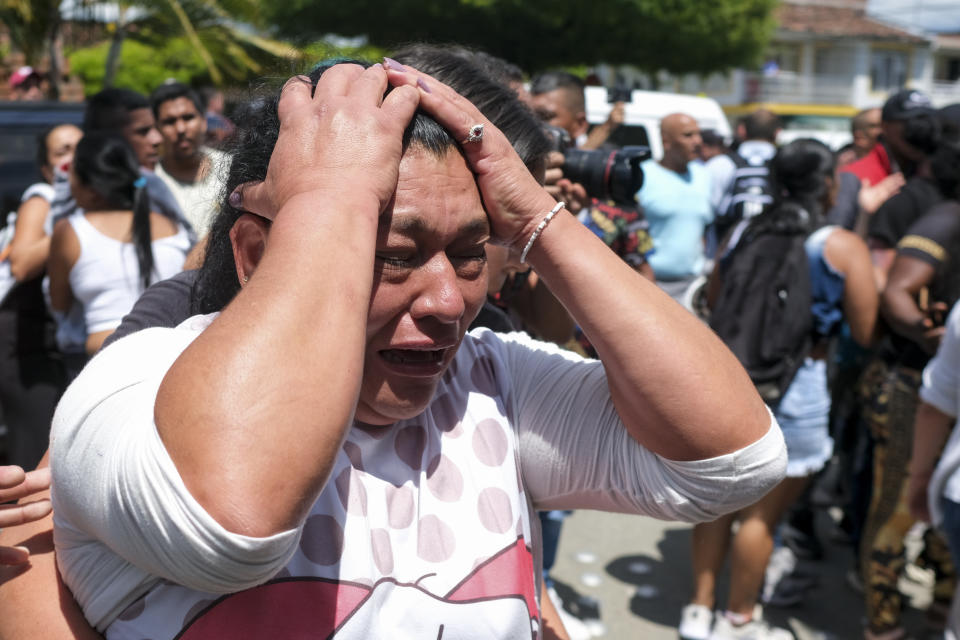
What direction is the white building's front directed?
toward the camera

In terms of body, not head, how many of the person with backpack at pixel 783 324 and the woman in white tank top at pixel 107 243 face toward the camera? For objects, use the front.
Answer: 0

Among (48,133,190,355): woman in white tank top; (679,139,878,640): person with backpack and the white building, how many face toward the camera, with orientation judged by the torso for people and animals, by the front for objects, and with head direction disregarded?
1

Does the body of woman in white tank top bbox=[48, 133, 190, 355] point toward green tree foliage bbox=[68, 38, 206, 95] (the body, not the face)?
yes

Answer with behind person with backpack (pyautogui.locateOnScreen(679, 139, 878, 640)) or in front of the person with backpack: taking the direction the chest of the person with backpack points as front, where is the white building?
in front

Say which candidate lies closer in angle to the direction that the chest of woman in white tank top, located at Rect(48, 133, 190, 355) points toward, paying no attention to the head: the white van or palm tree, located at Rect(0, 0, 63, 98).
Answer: the palm tree

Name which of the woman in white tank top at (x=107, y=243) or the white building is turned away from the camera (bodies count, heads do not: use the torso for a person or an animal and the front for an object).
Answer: the woman in white tank top

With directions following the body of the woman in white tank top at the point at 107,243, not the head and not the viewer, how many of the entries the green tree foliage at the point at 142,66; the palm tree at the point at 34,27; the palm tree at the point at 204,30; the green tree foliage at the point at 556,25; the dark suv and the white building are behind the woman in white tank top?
0

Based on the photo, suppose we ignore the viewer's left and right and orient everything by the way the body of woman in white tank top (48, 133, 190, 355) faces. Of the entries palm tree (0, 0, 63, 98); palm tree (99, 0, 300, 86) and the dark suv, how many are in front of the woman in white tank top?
3

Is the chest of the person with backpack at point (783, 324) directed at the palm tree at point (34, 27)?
no

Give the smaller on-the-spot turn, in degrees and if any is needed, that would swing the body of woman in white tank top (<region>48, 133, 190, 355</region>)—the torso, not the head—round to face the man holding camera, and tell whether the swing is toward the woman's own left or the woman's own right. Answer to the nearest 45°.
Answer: approximately 90° to the woman's own right

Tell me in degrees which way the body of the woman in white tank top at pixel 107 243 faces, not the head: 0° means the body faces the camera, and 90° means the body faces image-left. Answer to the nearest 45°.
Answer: approximately 180°

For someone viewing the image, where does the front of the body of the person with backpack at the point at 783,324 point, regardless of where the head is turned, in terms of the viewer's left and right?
facing away from the viewer and to the right of the viewer

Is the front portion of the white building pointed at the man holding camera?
yes

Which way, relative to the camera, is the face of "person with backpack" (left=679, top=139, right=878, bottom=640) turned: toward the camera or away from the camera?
away from the camera

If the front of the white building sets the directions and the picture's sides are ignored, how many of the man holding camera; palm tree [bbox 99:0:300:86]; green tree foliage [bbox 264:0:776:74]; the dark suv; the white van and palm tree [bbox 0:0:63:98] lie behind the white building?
0

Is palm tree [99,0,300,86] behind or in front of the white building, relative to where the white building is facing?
in front

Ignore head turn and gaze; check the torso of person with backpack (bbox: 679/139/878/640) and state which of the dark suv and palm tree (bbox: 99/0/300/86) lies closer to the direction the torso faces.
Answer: the palm tree
